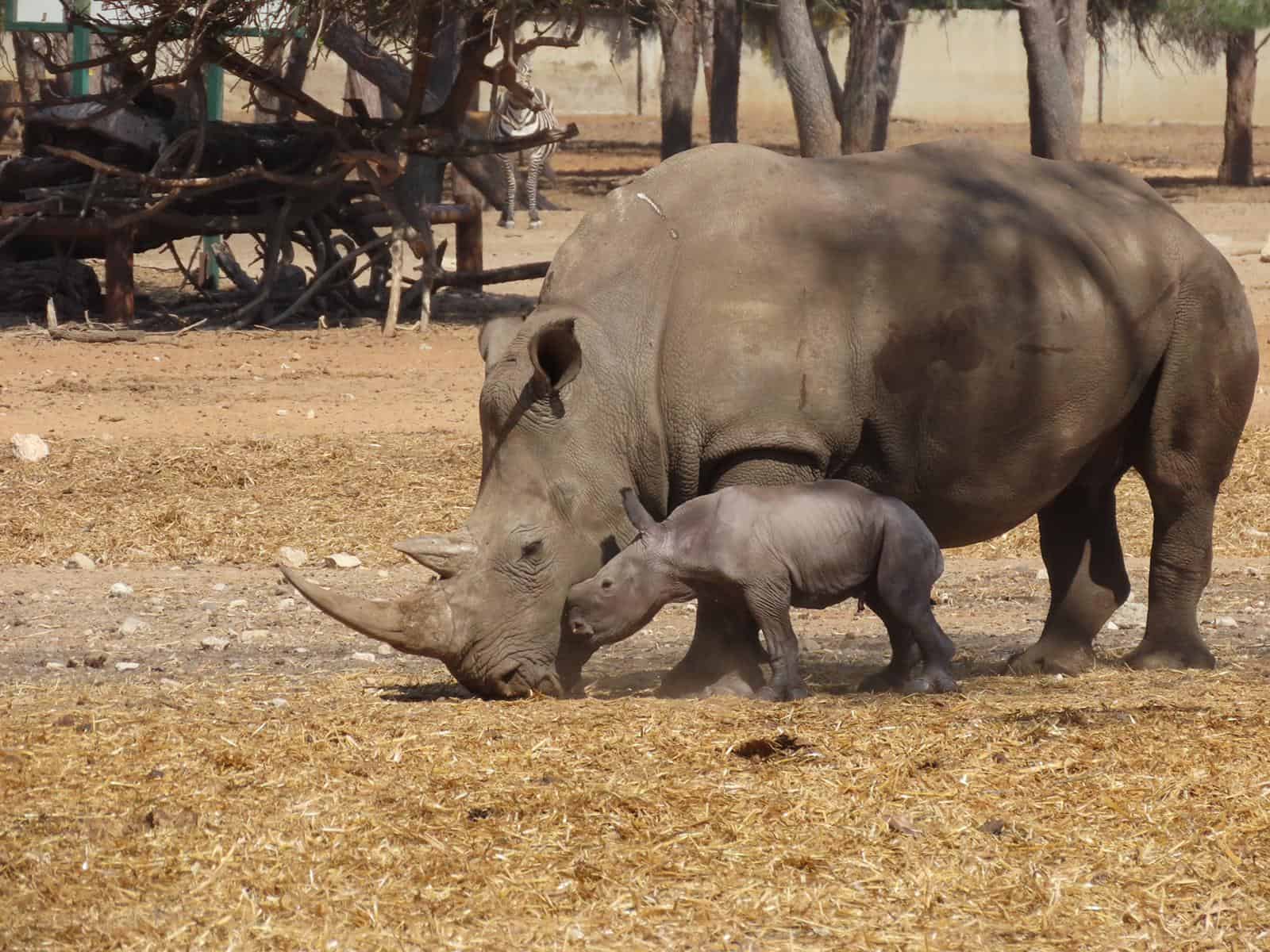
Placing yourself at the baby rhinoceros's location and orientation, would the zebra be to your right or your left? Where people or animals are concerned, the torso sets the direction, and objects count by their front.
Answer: on your right

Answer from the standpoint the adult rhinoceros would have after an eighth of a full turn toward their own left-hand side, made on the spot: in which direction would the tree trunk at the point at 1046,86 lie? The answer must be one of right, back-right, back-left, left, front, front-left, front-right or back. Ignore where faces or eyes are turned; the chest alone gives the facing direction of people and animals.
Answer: back-right

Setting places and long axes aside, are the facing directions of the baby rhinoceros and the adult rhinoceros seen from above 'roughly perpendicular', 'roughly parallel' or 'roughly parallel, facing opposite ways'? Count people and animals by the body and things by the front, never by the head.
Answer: roughly parallel

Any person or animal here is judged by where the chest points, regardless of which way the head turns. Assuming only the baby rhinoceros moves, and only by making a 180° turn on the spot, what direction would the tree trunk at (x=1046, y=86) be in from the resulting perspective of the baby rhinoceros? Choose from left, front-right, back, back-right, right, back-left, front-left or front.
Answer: left

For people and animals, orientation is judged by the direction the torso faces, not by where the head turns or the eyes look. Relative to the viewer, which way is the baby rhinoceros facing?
to the viewer's left

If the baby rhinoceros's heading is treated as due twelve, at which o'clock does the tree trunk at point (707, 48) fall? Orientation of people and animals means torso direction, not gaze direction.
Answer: The tree trunk is roughly at 3 o'clock from the baby rhinoceros.

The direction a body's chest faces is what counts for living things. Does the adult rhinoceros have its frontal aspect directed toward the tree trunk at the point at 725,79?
no

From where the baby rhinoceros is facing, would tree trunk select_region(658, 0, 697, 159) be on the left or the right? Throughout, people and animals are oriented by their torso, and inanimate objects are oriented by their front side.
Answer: on its right

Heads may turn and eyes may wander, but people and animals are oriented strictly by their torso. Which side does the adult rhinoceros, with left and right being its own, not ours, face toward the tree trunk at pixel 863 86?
right

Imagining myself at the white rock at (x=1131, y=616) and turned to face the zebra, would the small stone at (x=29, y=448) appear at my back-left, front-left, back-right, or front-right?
front-left

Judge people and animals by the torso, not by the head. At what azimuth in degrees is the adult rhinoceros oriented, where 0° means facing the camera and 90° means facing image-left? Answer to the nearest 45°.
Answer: approximately 90°

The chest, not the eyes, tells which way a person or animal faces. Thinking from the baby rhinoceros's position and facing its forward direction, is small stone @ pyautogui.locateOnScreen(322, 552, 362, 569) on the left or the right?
on its right

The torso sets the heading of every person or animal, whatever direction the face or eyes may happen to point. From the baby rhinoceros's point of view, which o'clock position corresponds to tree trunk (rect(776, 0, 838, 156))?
The tree trunk is roughly at 3 o'clock from the baby rhinoceros.

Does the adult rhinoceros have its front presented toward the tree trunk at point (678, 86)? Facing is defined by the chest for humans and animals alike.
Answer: no

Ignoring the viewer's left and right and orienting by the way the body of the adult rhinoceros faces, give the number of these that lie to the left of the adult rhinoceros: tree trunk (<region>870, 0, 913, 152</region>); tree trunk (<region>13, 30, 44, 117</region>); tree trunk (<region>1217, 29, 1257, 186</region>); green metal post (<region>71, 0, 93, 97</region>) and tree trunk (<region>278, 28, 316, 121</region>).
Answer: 0

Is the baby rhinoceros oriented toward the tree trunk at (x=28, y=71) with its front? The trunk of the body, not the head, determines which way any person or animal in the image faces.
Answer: no

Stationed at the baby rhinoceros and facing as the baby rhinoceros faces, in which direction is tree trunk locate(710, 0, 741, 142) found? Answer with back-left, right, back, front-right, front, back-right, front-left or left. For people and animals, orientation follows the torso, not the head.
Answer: right
